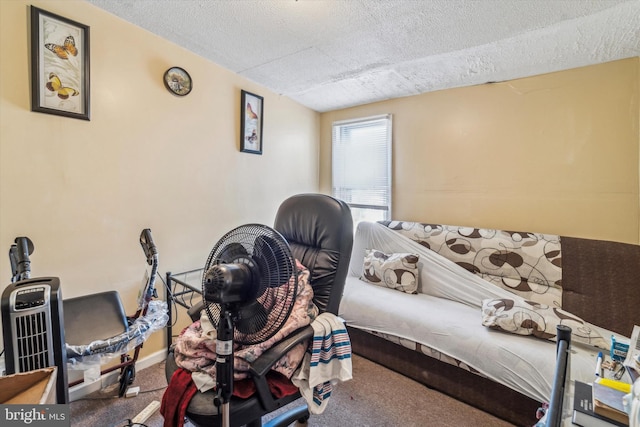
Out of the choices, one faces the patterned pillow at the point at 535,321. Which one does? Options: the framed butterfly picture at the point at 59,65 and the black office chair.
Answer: the framed butterfly picture

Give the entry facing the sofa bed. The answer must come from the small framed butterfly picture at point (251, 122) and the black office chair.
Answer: the small framed butterfly picture

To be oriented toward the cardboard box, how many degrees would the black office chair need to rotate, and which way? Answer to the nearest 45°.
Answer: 0° — it already faces it

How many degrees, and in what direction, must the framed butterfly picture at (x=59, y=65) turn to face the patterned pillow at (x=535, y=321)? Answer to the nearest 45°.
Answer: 0° — it already faces it

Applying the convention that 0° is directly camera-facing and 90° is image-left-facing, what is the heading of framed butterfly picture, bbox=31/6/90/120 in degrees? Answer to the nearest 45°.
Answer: approximately 315°

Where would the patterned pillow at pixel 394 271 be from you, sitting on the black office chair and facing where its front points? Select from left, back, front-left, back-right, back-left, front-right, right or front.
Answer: back

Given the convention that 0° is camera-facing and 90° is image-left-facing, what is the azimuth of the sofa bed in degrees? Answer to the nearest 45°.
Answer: approximately 45°

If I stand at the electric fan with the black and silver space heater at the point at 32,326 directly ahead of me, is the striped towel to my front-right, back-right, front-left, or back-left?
back-right

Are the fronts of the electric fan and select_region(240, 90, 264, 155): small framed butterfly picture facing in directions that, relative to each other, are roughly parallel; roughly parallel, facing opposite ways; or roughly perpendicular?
roughly perpendicular

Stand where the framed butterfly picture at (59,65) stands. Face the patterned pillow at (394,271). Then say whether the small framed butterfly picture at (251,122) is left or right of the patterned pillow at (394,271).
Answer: left

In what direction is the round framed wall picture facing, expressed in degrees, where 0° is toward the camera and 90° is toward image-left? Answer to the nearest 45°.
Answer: approximately 315°
